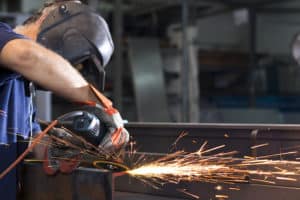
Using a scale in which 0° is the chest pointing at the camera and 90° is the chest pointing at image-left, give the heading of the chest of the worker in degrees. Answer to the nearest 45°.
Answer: approximately 270°
